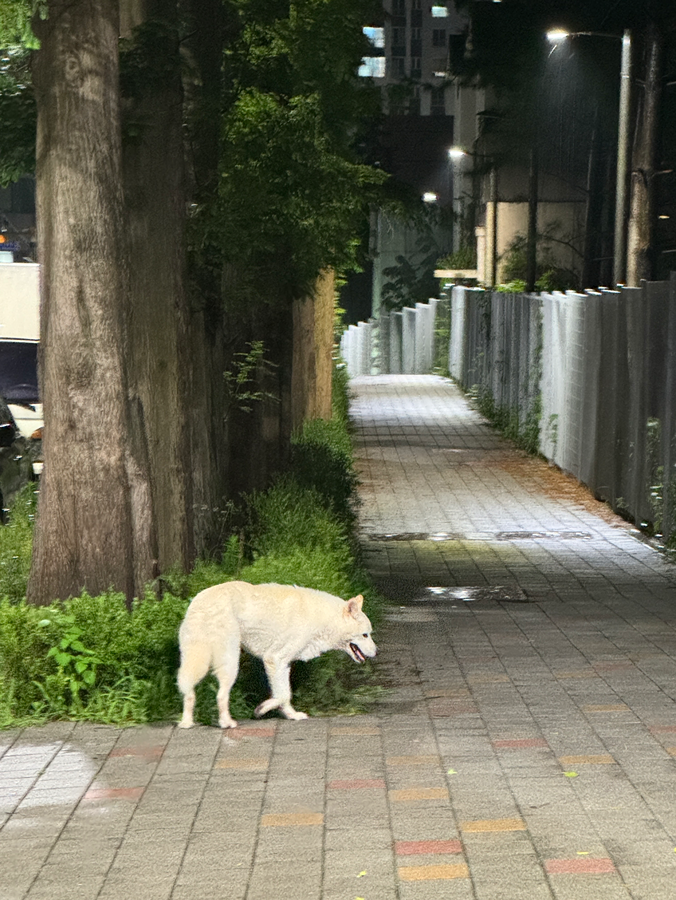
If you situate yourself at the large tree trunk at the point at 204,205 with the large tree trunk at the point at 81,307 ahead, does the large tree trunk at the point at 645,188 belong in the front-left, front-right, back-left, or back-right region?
back-left

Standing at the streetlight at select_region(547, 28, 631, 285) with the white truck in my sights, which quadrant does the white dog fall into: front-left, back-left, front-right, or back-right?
front-left
